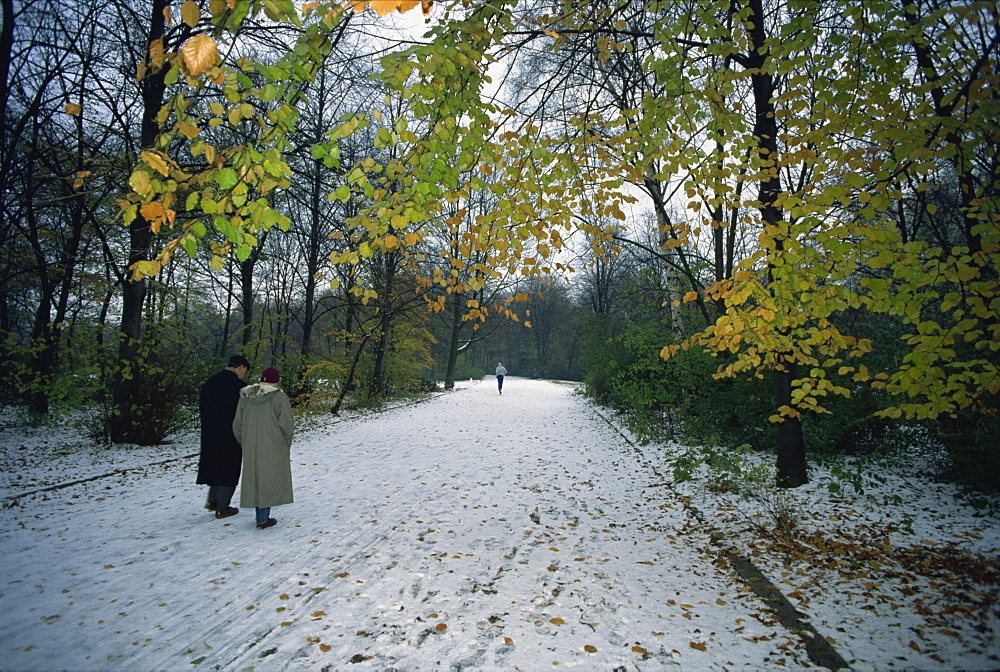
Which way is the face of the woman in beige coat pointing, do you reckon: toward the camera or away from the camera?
away from the camera

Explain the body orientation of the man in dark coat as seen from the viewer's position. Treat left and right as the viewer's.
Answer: facing away from the viewer and to the right of the viewer

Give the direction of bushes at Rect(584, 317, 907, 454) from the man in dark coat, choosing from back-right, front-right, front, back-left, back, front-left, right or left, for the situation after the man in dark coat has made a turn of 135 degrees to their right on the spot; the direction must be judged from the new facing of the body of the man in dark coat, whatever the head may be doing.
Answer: left

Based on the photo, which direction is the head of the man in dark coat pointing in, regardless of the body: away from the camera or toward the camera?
away from the camera
